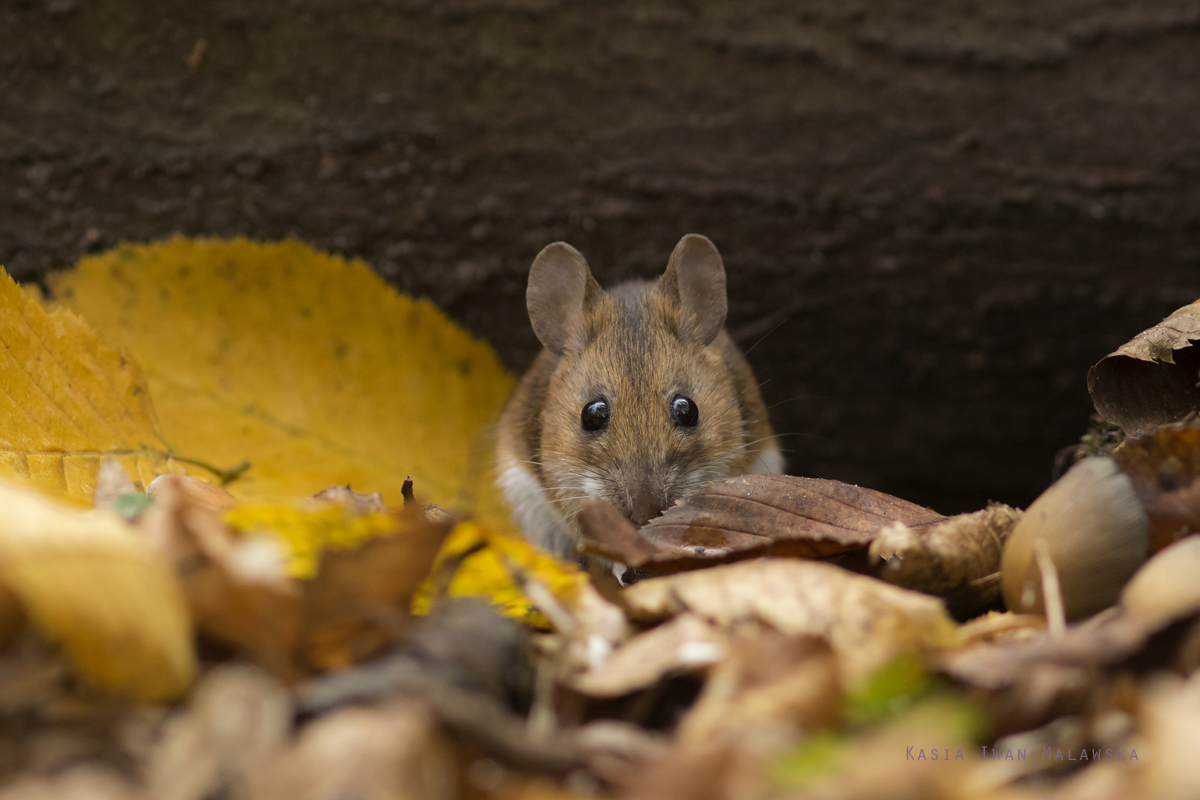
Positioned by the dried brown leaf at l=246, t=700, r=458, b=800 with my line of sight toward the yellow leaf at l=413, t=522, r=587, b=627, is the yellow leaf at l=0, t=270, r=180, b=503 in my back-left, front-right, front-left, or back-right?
front-left

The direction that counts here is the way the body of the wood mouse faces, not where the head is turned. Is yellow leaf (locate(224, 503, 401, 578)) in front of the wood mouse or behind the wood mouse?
in front

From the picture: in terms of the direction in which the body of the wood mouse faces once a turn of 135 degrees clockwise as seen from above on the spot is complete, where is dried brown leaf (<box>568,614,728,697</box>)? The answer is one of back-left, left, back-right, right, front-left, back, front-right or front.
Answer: back-left

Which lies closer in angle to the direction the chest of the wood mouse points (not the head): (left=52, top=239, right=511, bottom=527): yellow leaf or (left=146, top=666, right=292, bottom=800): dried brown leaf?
the dried brown leaf

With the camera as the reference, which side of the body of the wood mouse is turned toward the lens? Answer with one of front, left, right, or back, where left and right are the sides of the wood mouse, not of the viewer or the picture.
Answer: front

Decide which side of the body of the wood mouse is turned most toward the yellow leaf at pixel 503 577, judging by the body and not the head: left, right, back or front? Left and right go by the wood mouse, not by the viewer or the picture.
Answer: front

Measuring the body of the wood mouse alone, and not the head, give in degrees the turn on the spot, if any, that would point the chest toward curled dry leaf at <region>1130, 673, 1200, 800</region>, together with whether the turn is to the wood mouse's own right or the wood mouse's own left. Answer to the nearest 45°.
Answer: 0° — it already faces it

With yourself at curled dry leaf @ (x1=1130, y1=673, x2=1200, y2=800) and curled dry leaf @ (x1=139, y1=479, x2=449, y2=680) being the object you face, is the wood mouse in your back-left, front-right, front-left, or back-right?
front-right

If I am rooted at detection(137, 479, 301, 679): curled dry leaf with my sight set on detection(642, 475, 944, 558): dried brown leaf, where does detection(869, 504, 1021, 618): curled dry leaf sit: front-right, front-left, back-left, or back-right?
front-right

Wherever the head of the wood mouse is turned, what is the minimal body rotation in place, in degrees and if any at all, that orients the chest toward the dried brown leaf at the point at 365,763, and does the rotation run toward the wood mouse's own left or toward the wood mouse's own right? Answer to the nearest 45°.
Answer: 0° — it already faces it

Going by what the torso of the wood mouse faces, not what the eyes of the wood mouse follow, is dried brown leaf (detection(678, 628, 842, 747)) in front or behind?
in front

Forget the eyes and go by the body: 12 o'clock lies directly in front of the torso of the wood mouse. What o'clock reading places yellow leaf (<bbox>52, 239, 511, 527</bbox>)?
The yellow leaf is roughly at 2 o'clock from the wood mouse.
